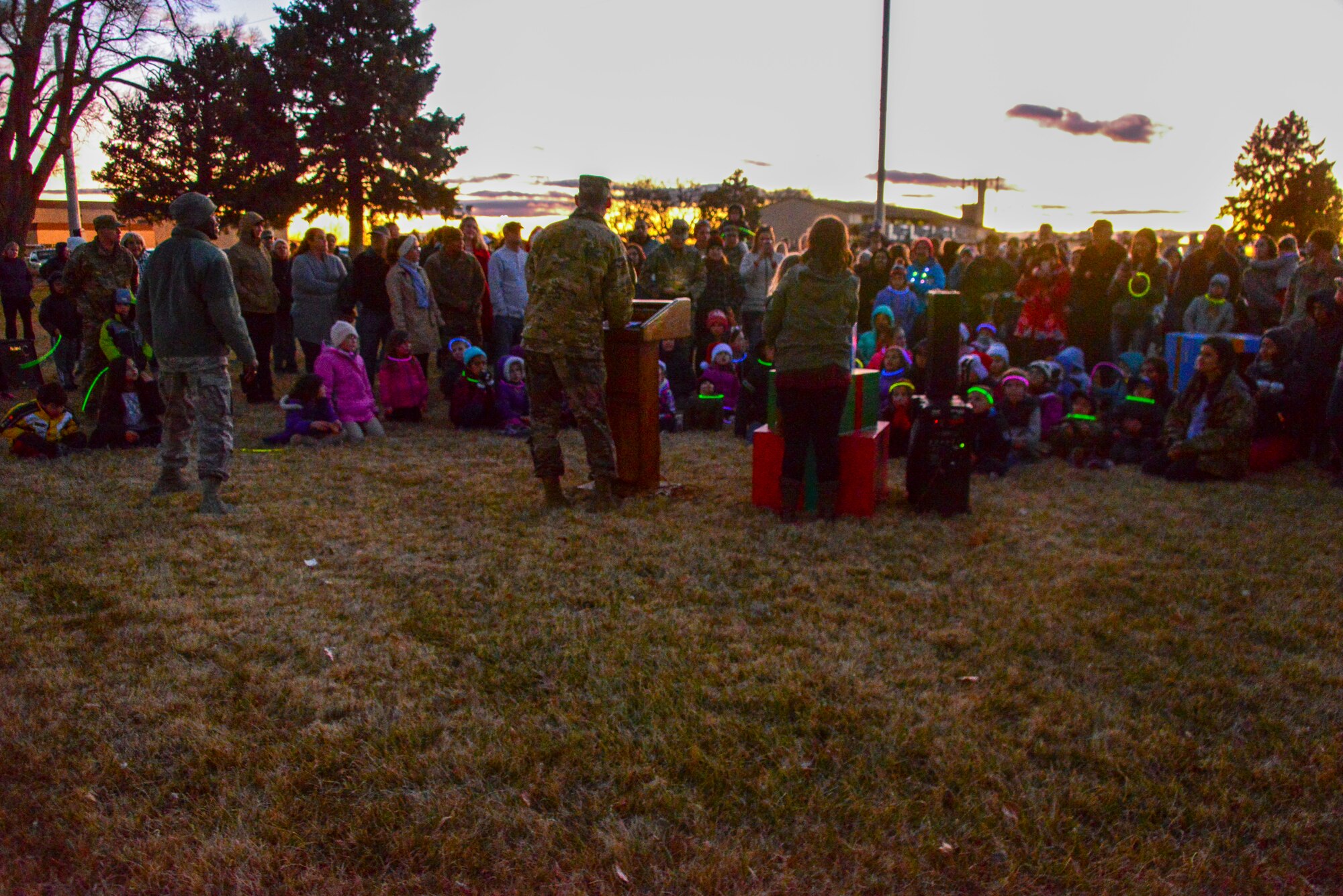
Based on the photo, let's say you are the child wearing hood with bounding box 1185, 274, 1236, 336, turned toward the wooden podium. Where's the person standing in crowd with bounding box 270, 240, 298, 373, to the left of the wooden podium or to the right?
right

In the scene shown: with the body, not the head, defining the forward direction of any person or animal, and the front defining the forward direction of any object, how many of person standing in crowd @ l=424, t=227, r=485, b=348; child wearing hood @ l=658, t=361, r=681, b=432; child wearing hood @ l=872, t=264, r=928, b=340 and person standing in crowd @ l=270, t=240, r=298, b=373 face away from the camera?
0

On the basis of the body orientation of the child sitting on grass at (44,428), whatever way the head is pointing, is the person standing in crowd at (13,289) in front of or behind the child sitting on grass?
behind

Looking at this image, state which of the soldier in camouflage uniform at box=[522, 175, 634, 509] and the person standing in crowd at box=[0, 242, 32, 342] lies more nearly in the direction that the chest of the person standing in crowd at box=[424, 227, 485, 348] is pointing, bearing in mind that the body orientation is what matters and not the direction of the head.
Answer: the soldier in camouflage uniform

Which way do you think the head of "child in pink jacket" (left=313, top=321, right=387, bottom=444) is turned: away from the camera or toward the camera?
toward the camera

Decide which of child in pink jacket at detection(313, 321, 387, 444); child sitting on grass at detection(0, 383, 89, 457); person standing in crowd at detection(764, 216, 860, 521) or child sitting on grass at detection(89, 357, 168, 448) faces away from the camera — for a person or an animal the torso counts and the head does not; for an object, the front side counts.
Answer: the person standing in crowd

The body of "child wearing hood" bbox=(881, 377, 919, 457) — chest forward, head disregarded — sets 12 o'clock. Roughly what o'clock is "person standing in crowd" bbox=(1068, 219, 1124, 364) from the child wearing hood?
The person standing in crowd is roughly at 7 o'clock from the child wearing hood.

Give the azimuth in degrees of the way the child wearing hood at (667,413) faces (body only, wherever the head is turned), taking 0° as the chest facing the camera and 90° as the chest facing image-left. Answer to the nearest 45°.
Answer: approximately 0°

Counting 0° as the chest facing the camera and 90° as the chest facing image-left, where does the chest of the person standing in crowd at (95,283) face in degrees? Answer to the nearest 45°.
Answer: approximately 315°

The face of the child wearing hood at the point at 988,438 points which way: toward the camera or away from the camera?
toward the camera

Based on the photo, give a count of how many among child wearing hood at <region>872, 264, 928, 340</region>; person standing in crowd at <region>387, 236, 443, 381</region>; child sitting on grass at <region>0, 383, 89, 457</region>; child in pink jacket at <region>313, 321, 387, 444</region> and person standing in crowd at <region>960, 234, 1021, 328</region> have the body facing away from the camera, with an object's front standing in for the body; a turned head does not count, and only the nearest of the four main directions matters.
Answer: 0

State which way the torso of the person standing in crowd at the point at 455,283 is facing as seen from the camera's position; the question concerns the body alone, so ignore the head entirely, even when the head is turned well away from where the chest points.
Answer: toward the camera

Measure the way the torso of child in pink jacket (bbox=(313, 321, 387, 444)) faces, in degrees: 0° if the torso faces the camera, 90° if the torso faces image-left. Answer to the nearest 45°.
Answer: approximately 315°

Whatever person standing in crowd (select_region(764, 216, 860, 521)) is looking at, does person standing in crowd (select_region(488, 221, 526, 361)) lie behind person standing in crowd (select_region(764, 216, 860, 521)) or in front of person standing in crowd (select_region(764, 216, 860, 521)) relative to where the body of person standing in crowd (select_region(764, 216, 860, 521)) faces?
in front

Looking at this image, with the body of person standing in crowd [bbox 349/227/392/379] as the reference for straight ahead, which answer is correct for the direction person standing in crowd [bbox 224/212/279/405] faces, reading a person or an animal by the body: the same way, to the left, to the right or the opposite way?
the same way

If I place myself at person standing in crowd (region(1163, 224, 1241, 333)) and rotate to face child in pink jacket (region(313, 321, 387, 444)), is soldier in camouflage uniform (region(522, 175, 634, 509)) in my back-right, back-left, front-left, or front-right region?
front-left

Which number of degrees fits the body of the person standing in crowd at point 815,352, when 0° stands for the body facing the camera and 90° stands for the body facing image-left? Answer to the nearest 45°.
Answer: approximately 180°

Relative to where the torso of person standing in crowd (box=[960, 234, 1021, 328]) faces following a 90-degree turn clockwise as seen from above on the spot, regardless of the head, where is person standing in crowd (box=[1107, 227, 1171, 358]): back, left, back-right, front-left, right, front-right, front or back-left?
back-left
